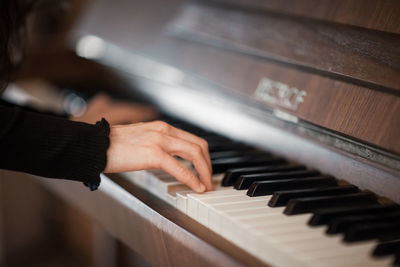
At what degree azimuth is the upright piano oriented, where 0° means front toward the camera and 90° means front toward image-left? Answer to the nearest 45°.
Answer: approximately 45°
